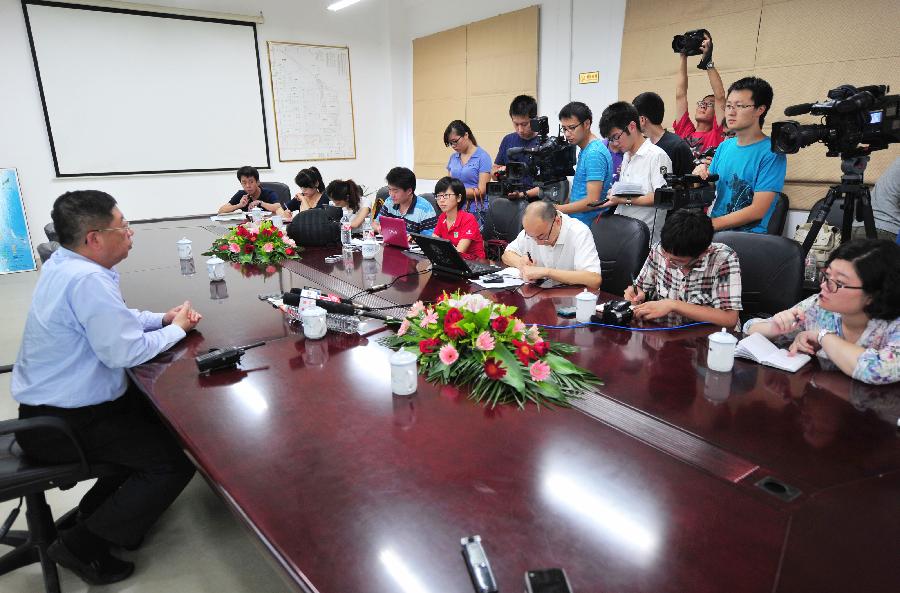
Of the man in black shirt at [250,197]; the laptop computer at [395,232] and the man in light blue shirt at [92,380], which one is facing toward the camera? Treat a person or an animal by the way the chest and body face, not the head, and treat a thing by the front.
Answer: the man in black shirt

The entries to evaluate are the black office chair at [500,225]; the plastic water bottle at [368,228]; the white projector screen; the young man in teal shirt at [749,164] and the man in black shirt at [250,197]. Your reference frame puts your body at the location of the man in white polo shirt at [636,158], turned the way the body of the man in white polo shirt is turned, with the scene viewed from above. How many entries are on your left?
1

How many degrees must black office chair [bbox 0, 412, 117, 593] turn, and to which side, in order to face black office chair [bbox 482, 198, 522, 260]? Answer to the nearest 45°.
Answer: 0° — it already faces it

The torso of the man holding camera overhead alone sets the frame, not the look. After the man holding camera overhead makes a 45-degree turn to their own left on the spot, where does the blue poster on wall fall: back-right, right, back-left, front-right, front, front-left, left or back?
right

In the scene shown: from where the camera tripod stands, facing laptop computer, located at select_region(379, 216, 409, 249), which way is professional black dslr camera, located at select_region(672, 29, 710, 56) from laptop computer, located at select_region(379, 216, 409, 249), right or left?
right

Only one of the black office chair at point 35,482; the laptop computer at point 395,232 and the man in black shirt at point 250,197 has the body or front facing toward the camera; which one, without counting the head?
the man in black shirt

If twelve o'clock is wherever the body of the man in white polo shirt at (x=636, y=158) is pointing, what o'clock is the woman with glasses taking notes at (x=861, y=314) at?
The woman with glasses taking notes is roughly at 10 o'clock from the man in white polo shirt.

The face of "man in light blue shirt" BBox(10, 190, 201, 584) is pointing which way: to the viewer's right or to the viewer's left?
to the viewer's right

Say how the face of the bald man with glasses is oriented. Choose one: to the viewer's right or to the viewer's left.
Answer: to the viewer's left

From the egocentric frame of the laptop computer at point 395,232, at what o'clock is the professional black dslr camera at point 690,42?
The professional black dslr camera is roughly at 1 o'clock from the laptop computer.

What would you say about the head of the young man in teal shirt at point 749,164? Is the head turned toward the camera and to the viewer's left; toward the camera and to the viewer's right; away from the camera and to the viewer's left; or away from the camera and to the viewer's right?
toward the camera and to the viewer's left

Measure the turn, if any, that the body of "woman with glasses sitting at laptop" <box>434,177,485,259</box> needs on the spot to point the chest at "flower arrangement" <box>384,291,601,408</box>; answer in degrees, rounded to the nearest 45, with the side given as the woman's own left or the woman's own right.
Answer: approximately 45° to the woman's own left

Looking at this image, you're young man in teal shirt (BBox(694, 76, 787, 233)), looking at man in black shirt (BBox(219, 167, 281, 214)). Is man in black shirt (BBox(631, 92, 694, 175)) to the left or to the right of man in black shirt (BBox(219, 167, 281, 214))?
right
